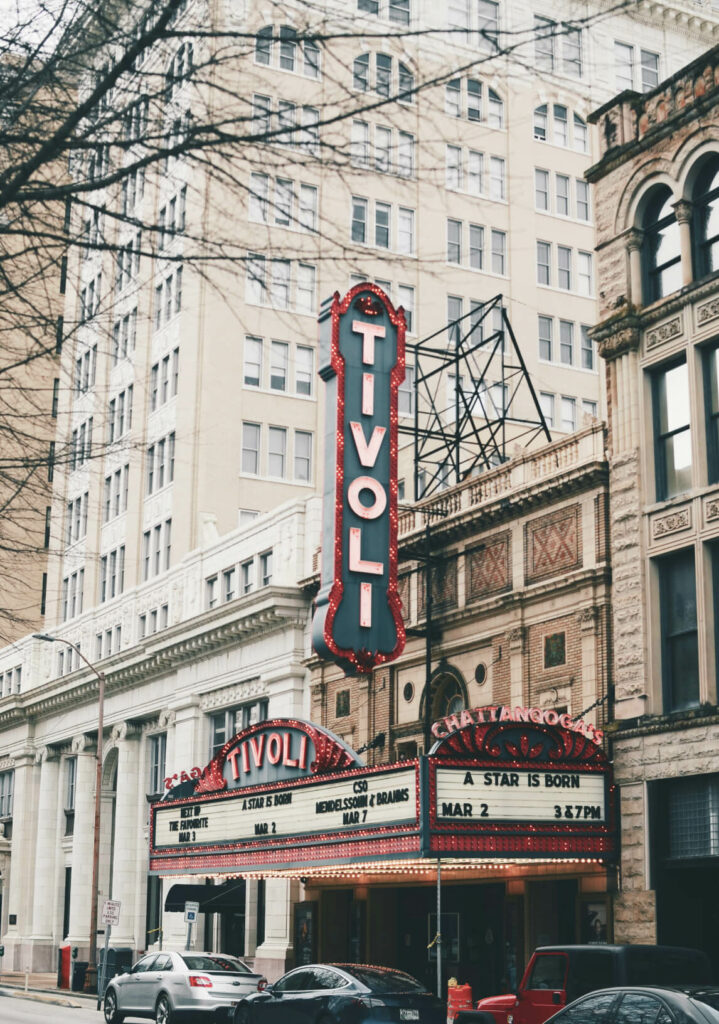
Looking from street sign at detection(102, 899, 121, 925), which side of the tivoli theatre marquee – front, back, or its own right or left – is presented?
right

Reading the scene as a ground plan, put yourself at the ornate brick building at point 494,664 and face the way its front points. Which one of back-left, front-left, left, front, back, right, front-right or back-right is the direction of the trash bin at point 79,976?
right

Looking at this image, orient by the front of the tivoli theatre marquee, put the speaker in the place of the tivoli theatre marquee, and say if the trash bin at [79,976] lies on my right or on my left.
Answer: on my right

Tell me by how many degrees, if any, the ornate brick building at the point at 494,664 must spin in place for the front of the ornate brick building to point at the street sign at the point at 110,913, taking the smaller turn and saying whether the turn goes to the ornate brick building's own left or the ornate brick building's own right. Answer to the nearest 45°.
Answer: approximately 90° to the ornate brick building's own right

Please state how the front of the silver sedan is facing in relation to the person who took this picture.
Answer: facing away from the viewer and to the left of the viewer

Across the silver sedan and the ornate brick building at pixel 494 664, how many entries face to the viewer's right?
0

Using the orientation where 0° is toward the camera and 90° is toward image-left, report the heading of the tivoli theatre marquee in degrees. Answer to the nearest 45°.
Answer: approximately 45°

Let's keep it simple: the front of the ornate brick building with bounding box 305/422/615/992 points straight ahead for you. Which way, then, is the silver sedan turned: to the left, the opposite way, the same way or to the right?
to the right

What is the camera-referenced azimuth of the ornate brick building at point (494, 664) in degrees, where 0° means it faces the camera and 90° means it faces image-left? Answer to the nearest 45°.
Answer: approximately 45°

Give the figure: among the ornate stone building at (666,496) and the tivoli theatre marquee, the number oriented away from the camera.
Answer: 0

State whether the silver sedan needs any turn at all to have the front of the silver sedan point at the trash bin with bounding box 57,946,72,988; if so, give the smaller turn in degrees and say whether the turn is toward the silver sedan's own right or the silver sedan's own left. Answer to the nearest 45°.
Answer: approximately 45° to the silver sedan's own right

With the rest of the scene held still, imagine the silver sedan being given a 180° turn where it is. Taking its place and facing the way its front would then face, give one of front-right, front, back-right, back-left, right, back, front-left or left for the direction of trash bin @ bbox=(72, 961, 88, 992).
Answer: back-left

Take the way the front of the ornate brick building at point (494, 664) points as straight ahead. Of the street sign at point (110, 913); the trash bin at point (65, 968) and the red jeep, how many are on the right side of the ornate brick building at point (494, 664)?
2
